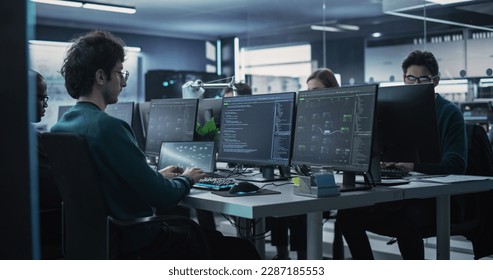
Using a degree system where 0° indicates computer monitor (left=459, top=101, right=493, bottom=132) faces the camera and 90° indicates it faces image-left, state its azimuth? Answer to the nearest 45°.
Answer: approximately 45°

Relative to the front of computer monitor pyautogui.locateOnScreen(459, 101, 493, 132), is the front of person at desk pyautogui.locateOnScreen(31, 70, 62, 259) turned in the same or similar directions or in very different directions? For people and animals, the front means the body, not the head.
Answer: very different directions

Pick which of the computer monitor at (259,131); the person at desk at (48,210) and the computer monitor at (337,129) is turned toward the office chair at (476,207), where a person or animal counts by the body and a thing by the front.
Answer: the person at desk

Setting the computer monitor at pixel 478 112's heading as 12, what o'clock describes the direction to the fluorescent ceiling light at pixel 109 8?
The fluorescent ceiling light is roughly at 2 o'clock from the computer monitor.

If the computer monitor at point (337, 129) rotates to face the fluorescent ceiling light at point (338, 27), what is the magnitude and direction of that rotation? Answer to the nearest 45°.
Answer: approximately 135° to its right

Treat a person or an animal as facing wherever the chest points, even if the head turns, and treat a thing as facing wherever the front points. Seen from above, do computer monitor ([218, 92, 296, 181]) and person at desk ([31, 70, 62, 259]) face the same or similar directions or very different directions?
very different directions

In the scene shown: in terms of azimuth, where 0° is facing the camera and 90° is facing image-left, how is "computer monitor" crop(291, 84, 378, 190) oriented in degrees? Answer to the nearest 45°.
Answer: approximately 45°

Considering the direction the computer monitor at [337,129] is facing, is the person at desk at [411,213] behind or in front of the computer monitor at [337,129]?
behind
